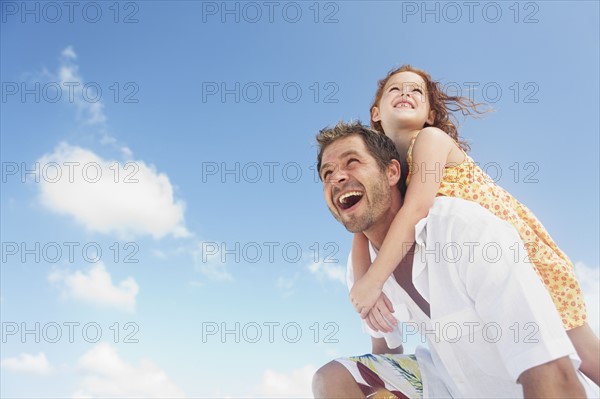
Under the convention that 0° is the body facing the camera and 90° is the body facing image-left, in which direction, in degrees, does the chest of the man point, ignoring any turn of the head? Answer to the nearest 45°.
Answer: approximately 45°
